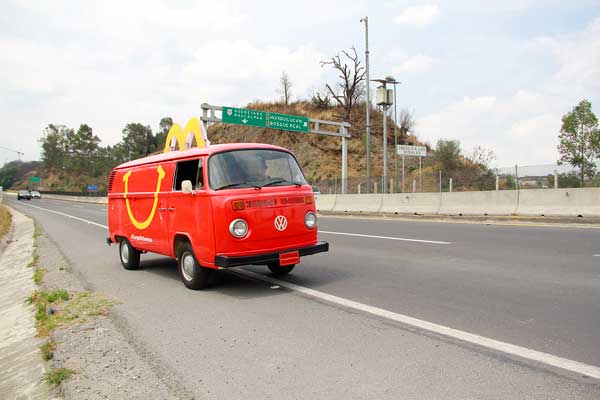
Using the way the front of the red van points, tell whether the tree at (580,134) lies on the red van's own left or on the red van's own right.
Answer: on the red van's own left

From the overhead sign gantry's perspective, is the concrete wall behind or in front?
in front

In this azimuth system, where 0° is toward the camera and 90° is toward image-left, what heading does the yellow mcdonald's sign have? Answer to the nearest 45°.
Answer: approximately 45°

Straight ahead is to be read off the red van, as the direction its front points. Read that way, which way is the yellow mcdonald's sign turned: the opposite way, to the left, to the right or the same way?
to the right

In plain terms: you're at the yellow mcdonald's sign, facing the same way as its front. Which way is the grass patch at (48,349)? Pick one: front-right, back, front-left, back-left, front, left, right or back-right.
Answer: front-left

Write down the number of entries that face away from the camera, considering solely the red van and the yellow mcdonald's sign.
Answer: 0

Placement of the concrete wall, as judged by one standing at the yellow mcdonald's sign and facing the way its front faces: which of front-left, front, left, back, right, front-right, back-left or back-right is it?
back-left

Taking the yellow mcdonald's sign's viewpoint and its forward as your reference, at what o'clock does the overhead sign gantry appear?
The overhead sign gantry is roughly at 5 o'clock from the yellow mcdonald's sign.

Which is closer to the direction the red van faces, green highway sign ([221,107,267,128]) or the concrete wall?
the concrete wall

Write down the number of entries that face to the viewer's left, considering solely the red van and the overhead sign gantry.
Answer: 0

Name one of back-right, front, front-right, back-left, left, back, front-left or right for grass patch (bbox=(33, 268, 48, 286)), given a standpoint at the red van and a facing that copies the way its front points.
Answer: back

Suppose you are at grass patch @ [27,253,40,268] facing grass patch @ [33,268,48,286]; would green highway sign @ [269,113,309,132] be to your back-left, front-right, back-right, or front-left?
back-left

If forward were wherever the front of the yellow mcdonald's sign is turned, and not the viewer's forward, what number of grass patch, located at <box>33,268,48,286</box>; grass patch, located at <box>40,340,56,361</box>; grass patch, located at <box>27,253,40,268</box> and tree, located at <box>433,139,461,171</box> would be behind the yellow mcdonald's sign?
1

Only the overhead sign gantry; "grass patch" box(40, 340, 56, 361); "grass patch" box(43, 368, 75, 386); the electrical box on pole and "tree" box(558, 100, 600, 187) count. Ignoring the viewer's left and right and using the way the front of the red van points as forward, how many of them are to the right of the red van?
2

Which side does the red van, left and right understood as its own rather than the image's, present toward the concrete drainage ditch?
right

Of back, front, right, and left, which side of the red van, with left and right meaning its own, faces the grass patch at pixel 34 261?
back

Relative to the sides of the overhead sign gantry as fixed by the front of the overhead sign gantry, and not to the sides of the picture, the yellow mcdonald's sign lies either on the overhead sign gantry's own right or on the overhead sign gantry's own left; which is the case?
on the overhead sign gantry's own right
